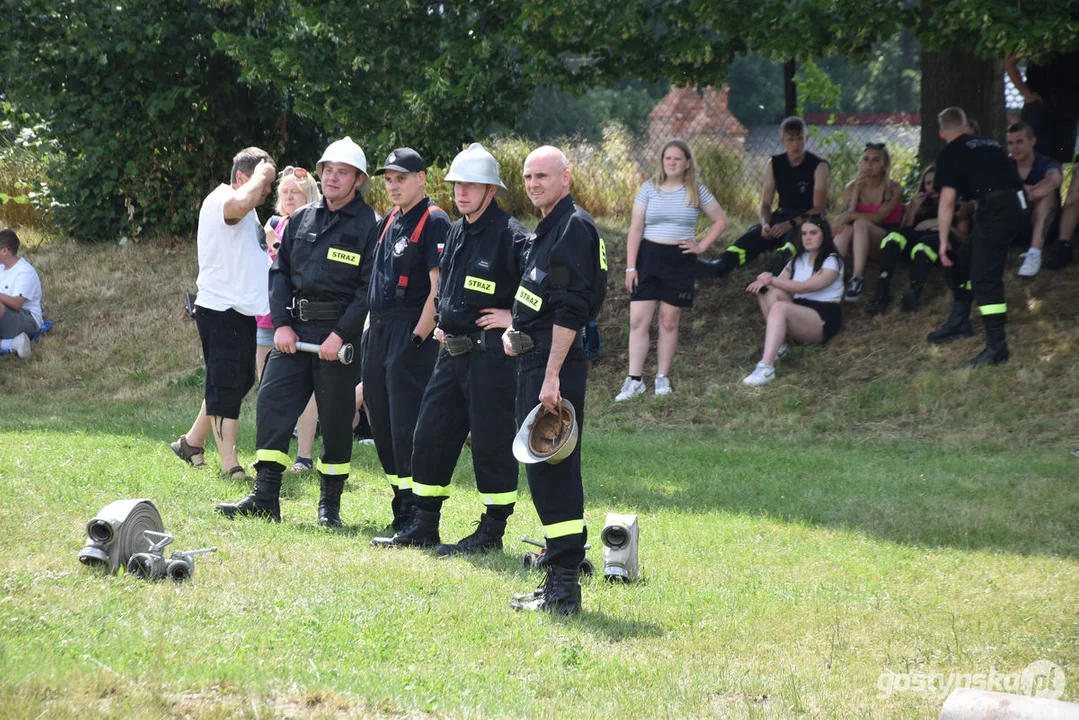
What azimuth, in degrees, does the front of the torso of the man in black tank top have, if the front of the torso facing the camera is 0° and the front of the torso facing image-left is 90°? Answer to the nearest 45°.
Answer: approximately 45°

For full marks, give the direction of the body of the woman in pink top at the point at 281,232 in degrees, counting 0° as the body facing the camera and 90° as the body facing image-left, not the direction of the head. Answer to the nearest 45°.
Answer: approximately 45°

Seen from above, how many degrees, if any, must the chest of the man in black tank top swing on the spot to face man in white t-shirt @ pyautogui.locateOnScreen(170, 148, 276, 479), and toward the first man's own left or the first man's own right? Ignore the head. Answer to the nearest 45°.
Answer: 0° — they already face them

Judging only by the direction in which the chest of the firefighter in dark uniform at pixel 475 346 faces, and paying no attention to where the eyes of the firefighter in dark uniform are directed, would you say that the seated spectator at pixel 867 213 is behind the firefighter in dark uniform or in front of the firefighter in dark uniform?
behind

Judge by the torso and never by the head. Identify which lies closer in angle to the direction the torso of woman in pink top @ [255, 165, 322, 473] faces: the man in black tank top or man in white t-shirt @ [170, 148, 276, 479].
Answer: the man in white t-shirt

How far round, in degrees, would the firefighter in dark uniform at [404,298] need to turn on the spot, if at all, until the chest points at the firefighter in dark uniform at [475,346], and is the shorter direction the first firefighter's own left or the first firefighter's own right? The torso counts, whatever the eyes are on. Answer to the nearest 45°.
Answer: approximately 90° to the first firefighter's own left
